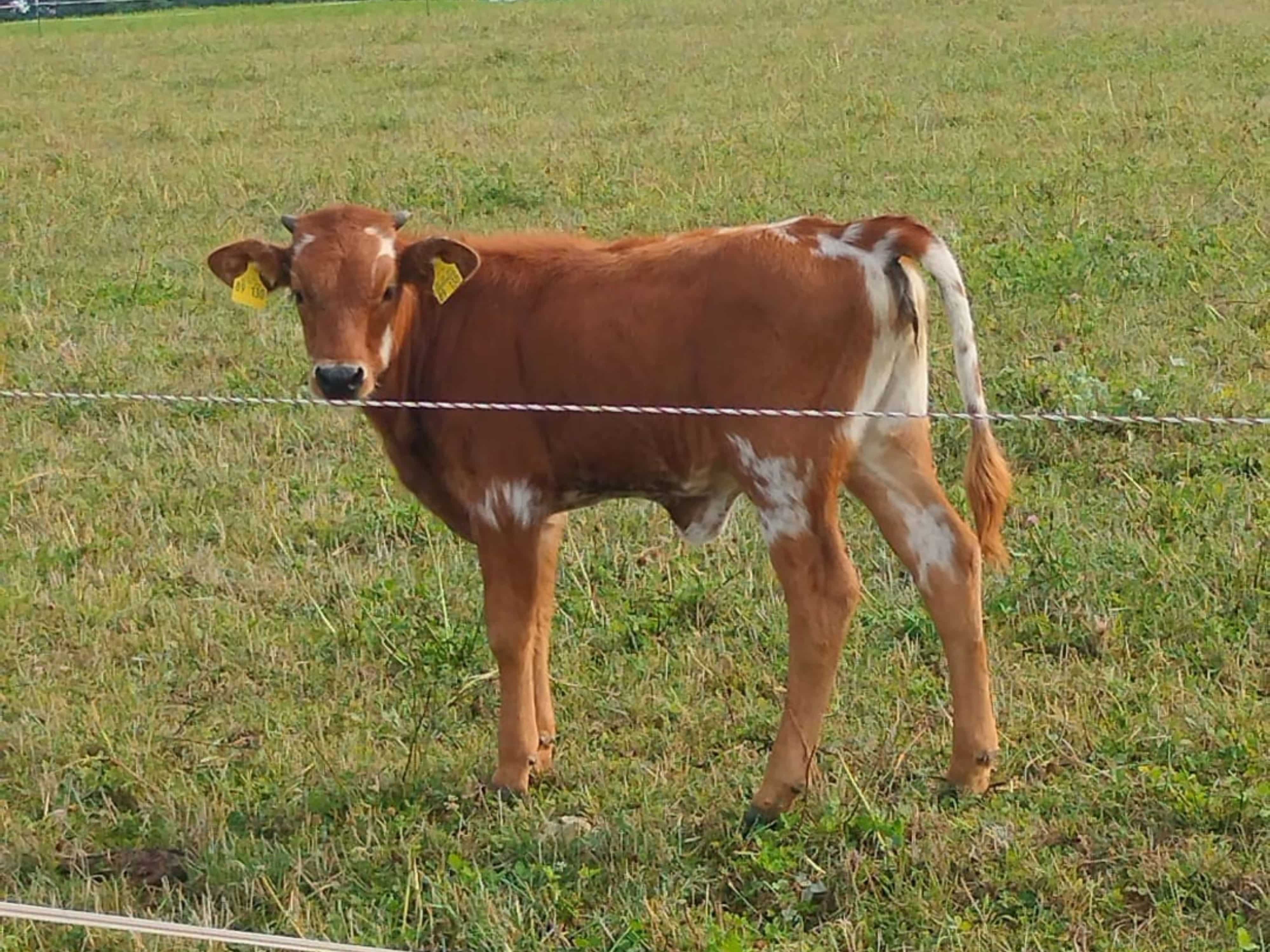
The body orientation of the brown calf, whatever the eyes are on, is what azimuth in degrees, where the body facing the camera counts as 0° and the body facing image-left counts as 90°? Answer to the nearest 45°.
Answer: approximately 90°
